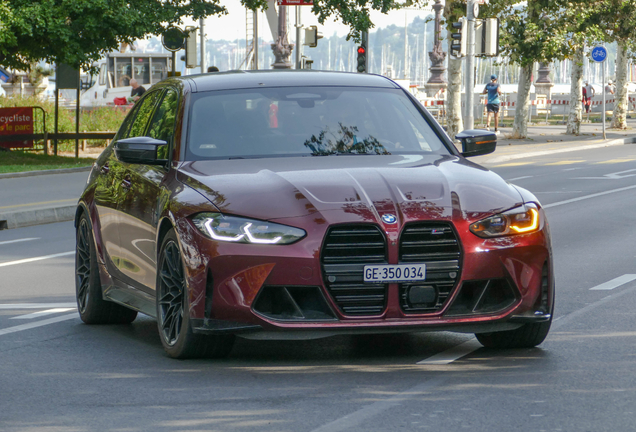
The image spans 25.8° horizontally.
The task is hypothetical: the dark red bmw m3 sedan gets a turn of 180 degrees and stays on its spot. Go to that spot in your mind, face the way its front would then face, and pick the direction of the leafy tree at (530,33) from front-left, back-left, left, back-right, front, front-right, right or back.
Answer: front-right

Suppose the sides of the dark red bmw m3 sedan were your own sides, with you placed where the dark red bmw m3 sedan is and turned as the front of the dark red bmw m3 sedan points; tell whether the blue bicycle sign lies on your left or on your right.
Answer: on your left

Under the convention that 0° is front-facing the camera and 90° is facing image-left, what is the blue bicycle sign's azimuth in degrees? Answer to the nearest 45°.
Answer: approximately 0°

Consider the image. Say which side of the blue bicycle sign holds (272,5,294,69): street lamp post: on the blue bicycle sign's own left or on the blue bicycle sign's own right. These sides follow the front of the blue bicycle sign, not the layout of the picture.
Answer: on the blue bicycle sign's own right

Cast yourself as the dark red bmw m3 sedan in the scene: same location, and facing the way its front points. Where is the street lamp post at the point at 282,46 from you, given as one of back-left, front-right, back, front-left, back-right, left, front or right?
back-left

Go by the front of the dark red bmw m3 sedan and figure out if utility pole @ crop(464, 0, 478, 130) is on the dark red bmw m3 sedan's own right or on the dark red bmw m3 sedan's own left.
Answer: on the dark red bmw m3 sedan's own left

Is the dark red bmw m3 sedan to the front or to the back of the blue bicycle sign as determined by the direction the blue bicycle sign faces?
to the front
